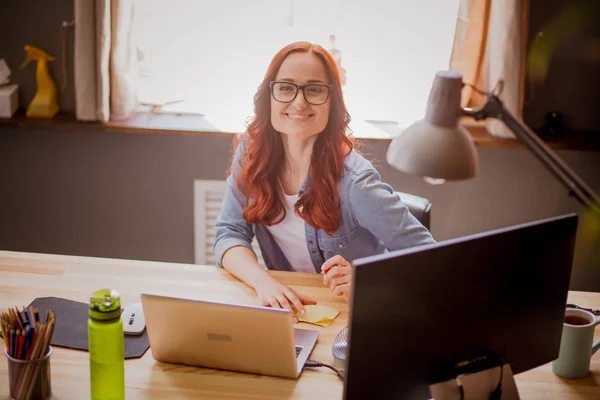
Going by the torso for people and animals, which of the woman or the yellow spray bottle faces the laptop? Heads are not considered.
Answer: the woman

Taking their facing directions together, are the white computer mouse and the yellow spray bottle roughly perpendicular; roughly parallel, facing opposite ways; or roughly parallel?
roughly perpendicular

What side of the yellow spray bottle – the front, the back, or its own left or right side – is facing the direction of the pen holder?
left

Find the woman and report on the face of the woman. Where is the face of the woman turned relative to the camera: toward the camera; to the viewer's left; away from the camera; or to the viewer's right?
toward the camera

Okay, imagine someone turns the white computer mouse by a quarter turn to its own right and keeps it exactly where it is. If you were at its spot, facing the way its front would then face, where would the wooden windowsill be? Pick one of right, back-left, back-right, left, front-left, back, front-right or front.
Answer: right

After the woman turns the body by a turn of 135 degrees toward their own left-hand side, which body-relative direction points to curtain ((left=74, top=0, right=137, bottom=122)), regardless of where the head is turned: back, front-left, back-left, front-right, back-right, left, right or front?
left

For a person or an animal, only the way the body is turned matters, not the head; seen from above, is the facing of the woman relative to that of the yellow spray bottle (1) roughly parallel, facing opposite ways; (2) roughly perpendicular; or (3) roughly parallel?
roughly perpendicular

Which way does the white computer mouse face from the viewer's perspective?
toward the camera

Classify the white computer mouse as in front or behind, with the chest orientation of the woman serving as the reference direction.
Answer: in front

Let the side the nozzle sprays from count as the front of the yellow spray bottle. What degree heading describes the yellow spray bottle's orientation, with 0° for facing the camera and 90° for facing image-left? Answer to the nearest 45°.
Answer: approximately 90°

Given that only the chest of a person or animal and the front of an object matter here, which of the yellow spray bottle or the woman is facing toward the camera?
the woman

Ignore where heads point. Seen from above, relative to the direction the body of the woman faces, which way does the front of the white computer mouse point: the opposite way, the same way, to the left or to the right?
the same way

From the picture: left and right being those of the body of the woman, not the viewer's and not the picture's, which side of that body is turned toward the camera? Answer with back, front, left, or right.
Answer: front
